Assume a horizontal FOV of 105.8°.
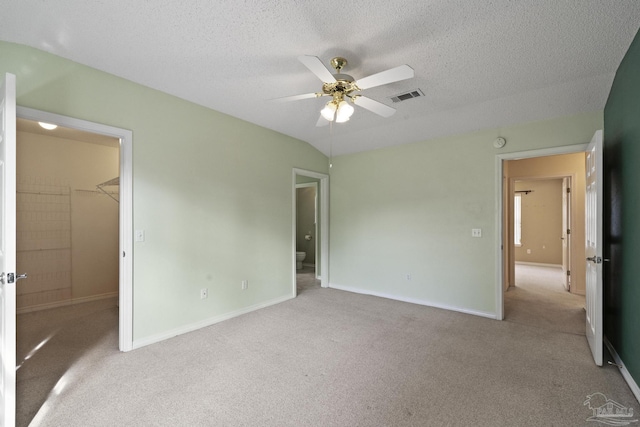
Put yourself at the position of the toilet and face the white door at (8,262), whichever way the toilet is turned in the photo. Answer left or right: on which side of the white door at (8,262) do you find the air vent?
left

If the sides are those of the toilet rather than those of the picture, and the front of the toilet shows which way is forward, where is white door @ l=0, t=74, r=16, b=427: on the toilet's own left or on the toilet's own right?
on the toilet's own right
